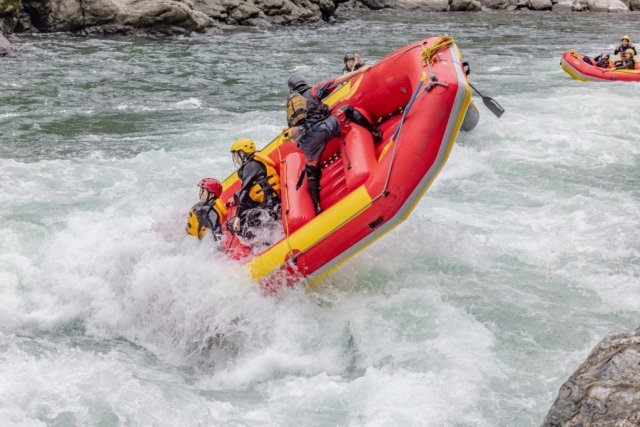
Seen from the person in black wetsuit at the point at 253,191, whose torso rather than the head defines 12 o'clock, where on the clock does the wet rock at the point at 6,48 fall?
The wet rock is roughly at 2 o'clock from the person in black wetsuit.

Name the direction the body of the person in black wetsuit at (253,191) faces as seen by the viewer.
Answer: to the viewer's left

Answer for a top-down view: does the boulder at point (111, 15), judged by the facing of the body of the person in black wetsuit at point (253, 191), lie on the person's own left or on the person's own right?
on the person's own right

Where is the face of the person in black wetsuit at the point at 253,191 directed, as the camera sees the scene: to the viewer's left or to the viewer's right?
to the viewer's left

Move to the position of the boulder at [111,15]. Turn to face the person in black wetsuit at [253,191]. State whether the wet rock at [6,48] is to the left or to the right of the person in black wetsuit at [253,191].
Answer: right

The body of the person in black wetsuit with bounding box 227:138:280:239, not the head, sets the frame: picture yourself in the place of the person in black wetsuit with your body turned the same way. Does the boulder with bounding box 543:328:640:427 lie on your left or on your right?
on your left

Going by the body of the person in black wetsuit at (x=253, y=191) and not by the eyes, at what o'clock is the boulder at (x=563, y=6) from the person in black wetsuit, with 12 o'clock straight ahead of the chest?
The boulder is roughly at 4 o'clock from the person in black wetsuit.

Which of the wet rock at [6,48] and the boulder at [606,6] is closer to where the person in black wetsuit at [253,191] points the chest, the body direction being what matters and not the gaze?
the wet rock

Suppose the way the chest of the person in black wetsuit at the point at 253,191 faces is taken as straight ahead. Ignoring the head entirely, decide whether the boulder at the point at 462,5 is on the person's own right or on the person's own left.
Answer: on the person's own right

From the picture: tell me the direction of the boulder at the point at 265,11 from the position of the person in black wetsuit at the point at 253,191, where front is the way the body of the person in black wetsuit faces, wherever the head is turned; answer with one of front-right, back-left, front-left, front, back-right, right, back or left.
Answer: right
